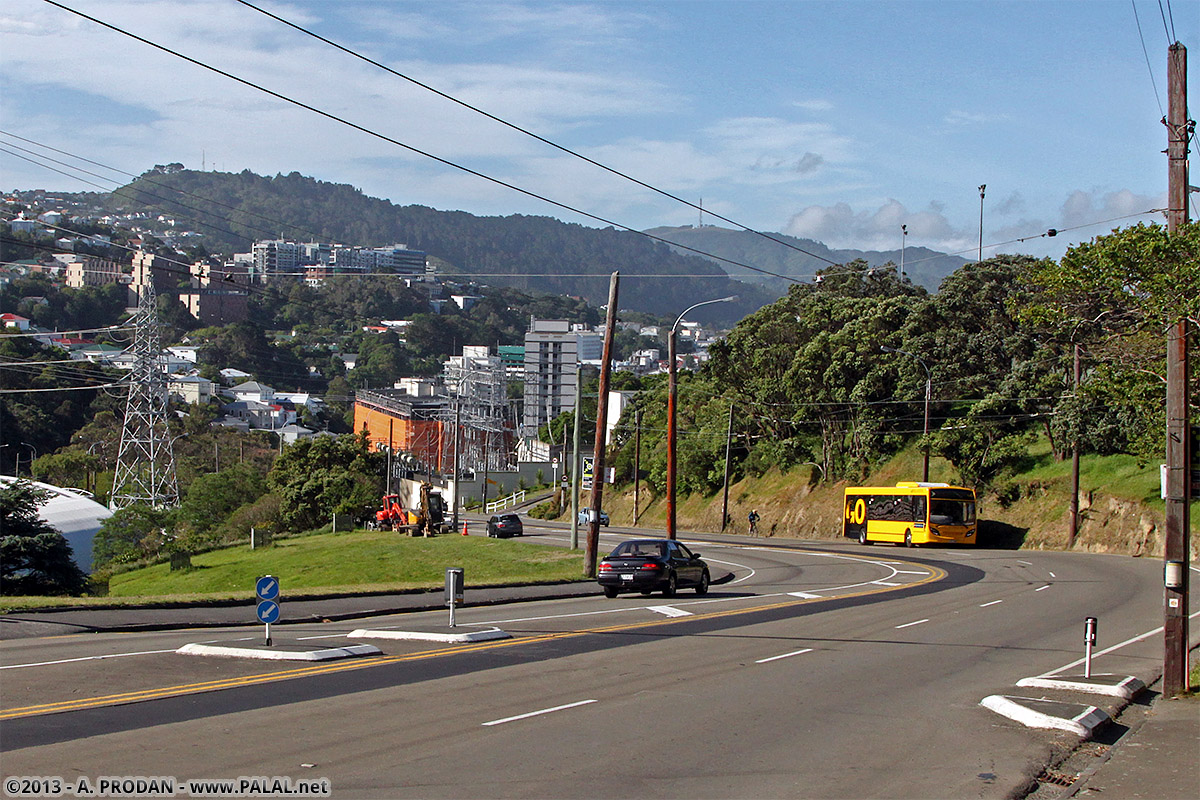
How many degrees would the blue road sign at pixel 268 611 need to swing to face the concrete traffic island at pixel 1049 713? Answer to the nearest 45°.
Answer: approximately 45° to its left

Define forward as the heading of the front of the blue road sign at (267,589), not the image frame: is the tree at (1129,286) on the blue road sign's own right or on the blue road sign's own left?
on the blue road sign's own left

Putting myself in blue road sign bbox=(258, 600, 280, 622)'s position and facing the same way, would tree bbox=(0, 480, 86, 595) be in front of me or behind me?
behind

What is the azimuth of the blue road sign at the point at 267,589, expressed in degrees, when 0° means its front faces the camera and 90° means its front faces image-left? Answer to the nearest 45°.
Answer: approximately 0°

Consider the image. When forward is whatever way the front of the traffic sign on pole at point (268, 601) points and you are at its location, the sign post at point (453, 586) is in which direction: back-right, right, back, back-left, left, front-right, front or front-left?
back-left

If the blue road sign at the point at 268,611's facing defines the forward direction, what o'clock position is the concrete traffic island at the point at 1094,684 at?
The concrete traffic island is roughly at 10 o'clock from the blue road sign.

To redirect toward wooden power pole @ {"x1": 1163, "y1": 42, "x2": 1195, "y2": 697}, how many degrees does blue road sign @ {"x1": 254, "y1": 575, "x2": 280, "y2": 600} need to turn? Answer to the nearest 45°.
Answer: approximately 45° to its left

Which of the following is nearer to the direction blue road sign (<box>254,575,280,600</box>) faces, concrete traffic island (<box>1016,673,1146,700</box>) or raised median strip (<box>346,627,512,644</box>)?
the concrete traffic island
